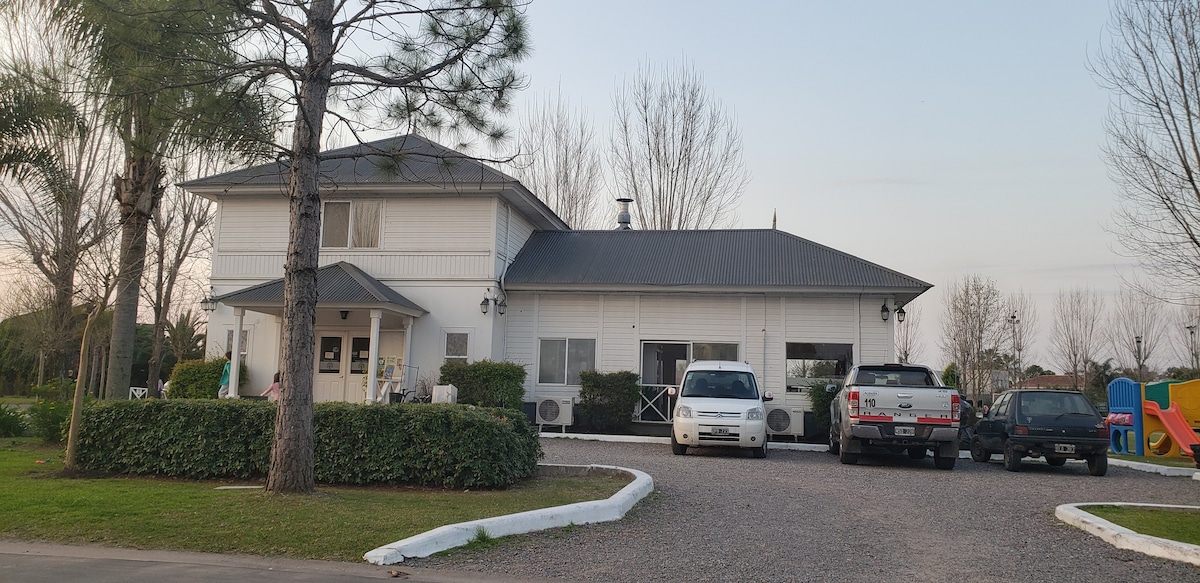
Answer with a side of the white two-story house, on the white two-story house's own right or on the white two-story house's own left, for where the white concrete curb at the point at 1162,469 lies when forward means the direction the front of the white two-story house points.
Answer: on the white two-story house's own left

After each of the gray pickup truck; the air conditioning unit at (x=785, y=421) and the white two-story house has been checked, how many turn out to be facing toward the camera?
2

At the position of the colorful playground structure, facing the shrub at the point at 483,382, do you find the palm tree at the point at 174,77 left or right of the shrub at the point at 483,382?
left

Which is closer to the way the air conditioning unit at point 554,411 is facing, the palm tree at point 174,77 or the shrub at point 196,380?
the palm tree

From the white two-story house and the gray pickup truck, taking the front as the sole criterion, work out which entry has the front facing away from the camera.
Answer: the gray pickup truck

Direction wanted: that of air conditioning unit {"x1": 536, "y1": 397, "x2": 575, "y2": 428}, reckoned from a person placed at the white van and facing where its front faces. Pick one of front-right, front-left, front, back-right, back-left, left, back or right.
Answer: back-right

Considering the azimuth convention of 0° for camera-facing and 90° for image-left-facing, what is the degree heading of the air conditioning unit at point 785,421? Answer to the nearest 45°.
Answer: approximately 0°

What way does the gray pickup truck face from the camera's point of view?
away from the camera

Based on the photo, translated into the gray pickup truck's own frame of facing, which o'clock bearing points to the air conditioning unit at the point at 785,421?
The air conditioning unit is roughly at 11 o'clock from the gray pickup truck.

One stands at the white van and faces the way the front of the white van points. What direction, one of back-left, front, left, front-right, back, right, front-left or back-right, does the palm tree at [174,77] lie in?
front-right

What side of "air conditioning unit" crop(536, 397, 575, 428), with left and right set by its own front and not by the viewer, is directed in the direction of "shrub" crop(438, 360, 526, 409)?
right

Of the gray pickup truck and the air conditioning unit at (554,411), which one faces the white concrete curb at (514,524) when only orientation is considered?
the air conditioning unit

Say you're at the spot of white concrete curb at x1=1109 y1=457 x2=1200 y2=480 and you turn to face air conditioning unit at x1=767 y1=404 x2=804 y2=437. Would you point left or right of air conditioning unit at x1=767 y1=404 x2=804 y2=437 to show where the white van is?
left
